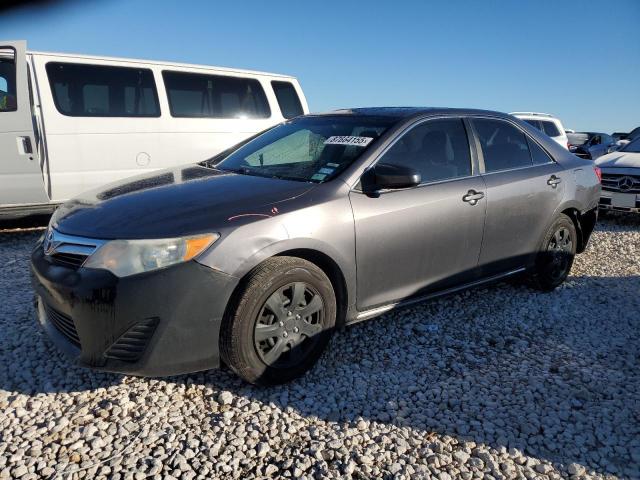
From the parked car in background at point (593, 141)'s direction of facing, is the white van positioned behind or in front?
in front

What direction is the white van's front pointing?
to the viewer's left

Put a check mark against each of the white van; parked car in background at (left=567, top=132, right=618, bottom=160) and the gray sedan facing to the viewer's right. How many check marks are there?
0

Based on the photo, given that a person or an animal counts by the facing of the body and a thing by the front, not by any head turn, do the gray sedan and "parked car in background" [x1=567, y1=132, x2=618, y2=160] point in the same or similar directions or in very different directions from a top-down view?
same or similar directions

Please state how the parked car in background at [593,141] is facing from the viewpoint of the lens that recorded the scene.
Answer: facing the viewer and to the left of the viewer

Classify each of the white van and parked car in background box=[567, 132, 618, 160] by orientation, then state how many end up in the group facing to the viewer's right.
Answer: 0

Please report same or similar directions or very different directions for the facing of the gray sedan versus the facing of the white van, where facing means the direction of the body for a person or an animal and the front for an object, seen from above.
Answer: same or similar directions

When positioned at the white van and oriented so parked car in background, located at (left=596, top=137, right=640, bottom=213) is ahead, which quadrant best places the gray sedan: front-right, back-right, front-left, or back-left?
front-right

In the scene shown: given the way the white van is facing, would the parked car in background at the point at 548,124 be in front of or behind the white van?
behind

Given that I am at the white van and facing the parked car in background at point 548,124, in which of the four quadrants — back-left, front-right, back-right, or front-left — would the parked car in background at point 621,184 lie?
front-right

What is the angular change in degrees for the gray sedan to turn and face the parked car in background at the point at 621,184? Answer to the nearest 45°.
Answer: approximately 180°

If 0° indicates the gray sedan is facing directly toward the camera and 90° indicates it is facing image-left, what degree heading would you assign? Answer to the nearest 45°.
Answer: approximately 45°

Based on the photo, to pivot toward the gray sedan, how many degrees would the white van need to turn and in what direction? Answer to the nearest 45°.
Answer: approximately 90° to its left

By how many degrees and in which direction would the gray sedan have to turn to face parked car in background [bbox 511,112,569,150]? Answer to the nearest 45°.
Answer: approximately 180°
